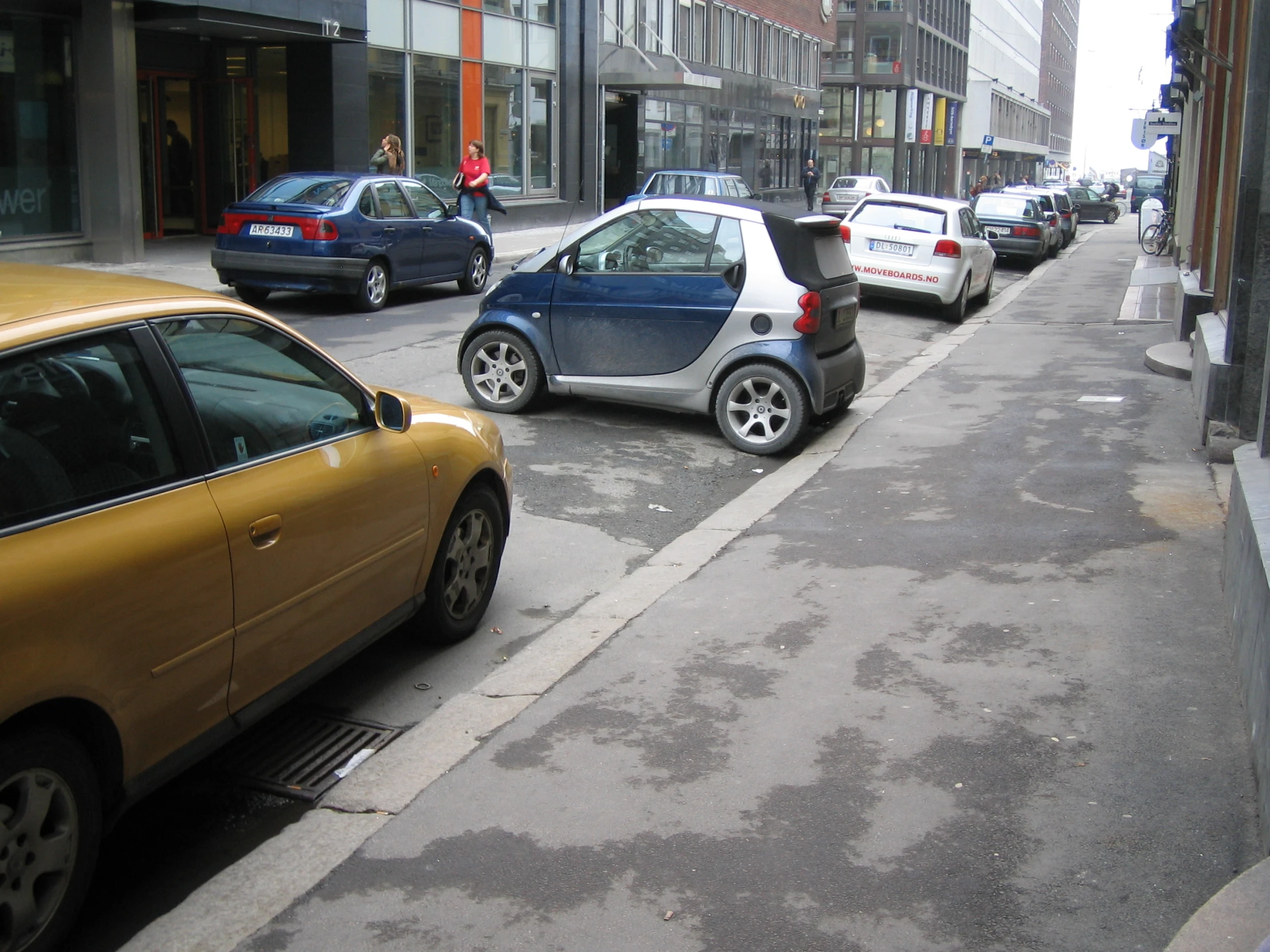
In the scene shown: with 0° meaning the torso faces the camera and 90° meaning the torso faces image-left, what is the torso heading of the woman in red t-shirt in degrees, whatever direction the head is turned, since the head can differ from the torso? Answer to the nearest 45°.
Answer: approximately 45°

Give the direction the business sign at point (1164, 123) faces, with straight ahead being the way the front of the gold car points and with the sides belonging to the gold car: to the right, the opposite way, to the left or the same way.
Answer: the opposite way

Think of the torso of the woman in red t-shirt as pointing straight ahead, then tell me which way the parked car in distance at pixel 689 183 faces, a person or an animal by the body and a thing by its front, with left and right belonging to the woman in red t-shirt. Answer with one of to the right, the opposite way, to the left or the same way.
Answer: the opposite way

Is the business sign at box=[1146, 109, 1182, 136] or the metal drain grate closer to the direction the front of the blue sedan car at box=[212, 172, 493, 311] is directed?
the business sign

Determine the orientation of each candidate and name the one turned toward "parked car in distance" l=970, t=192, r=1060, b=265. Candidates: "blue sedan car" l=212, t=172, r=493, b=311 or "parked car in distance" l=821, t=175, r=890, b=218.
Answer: the blue sedan car

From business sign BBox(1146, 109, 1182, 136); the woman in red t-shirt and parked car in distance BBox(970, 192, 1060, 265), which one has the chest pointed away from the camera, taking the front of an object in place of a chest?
the parked car in distance

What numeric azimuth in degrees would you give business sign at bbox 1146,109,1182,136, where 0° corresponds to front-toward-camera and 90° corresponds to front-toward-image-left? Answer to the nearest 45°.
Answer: approximately 0°

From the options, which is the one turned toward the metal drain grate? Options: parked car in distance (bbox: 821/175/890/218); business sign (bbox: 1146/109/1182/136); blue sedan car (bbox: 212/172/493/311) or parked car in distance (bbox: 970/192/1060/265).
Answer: the business sign

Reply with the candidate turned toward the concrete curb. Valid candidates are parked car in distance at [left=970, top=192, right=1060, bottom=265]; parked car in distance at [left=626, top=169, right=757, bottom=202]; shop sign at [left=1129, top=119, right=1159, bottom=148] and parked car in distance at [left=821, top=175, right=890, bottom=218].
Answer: the shop sign

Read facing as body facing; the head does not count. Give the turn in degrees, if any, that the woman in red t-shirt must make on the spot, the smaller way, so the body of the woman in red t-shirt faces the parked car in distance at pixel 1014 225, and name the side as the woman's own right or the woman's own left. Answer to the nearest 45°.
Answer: approximately 180°

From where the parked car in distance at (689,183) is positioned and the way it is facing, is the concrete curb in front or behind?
behind
